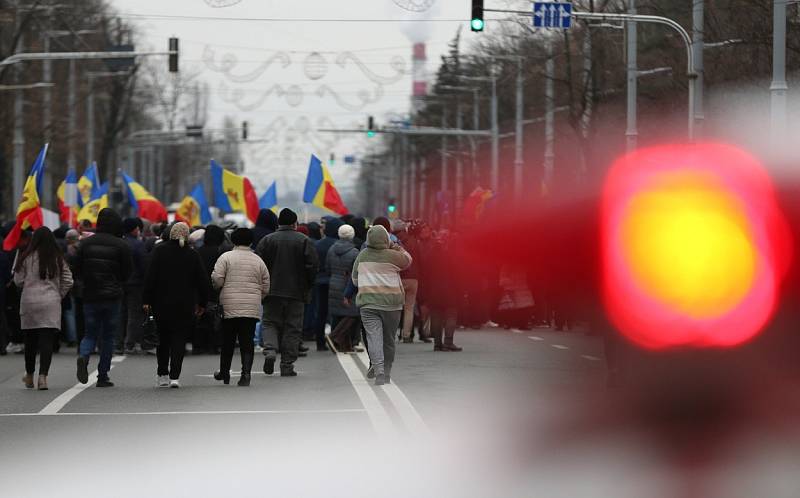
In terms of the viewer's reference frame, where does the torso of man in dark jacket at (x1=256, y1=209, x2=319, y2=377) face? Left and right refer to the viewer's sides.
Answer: facing away from the viewer

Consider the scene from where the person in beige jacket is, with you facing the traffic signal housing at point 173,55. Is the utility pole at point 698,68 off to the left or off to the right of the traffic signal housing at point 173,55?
right

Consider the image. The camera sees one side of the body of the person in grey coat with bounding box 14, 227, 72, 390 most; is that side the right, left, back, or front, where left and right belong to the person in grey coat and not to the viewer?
back

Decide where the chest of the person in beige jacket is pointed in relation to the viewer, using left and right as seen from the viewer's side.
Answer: facing away from the viewer

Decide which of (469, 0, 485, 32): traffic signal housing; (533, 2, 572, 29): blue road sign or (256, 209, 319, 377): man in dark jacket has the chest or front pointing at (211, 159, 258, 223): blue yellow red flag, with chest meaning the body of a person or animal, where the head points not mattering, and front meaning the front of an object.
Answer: the man in dark jacket

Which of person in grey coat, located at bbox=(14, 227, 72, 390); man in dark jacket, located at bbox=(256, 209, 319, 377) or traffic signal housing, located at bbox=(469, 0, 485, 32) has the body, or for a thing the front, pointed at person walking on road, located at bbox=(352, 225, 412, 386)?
the traffic signal housing

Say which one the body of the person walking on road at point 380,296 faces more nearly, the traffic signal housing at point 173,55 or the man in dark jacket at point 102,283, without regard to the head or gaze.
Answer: the traffic signal housing

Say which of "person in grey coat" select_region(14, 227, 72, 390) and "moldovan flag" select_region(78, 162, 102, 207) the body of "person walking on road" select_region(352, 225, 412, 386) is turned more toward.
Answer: the moldovan flag

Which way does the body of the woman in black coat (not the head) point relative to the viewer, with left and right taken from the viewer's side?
facing away from the viewer

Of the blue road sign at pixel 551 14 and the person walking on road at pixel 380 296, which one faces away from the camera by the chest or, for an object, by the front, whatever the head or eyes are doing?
the person walking on road

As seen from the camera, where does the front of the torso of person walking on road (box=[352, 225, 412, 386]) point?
away from the camera
